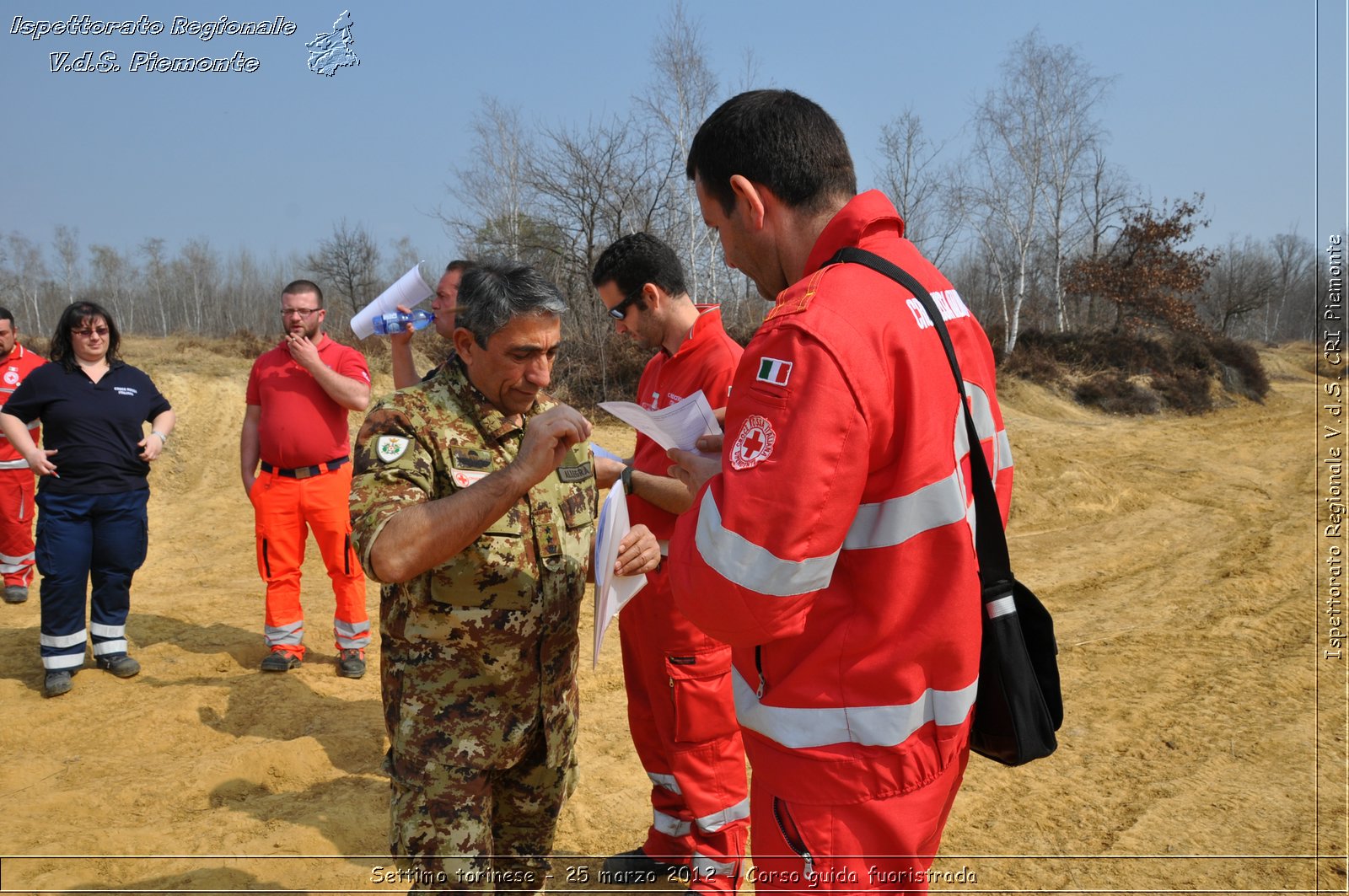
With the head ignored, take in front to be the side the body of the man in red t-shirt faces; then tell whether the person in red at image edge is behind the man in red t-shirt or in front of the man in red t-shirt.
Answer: behind

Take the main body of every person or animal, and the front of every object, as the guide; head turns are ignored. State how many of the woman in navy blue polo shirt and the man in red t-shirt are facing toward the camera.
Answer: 2

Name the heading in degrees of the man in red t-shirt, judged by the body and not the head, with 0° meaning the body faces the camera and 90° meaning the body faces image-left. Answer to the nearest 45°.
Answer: approximately 0°

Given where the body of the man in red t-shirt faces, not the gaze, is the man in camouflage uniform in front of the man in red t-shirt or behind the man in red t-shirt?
in front

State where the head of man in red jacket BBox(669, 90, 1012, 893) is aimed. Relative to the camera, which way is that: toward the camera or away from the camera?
away from the camera

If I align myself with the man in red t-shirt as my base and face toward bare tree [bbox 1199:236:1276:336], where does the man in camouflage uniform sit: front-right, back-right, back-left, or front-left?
back-right

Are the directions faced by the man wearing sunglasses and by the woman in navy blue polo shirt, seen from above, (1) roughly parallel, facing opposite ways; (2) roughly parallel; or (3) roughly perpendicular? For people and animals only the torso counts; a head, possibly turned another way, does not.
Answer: roughly perpendicular

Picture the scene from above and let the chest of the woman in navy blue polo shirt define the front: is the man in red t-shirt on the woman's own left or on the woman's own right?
on the woman's own left

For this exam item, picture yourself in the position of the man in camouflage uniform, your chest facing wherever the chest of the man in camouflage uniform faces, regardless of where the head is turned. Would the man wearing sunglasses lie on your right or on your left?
on your left

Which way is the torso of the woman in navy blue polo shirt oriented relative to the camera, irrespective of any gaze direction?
toward the camera

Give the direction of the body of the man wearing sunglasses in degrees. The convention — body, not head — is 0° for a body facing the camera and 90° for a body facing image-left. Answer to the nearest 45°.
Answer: approximately 45°

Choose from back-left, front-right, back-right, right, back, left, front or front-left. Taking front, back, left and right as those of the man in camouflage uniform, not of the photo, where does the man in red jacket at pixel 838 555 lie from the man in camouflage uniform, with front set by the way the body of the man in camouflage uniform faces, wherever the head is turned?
front

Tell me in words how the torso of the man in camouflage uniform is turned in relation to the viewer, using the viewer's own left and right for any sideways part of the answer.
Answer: facing the viewer and to the right of the viewer
